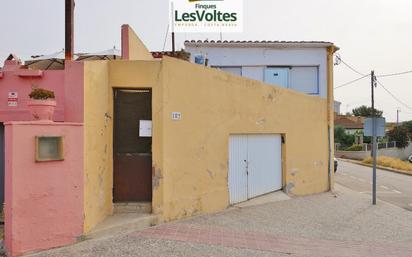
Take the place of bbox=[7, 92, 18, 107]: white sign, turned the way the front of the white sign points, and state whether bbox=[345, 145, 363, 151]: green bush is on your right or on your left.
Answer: on your left

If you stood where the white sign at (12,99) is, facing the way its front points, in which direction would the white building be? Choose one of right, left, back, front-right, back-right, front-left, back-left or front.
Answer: back-left

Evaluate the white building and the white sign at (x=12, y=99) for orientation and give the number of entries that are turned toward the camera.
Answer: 2

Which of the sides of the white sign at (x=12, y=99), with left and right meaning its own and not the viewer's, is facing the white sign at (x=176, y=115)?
left

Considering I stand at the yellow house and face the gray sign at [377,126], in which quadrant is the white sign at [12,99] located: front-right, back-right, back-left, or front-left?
back-right

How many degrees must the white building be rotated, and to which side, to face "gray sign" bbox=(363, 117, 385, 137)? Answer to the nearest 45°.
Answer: approximately 45° to its left

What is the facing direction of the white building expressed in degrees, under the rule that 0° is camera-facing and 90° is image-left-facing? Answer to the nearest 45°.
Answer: approximately 0°
